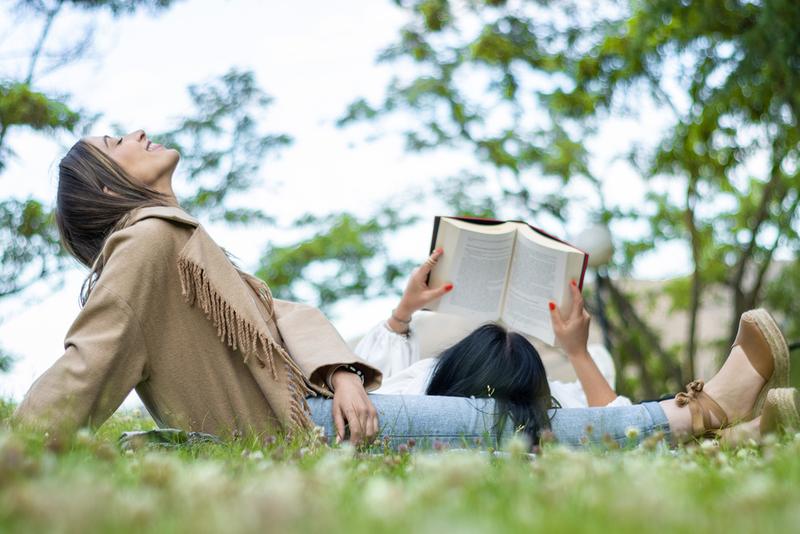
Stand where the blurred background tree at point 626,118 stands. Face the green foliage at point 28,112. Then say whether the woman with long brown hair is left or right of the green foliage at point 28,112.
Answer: left

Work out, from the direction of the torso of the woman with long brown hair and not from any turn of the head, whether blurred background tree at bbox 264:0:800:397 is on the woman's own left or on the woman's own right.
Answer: on the woman's own left

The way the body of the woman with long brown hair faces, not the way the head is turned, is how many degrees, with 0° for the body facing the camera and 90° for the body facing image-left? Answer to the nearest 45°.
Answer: approximately 270°

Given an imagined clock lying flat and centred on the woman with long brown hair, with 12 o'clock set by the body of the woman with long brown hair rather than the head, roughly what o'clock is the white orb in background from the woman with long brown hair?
The white orb in background is roughly at 10 o'clock from the woman with long brown hair.

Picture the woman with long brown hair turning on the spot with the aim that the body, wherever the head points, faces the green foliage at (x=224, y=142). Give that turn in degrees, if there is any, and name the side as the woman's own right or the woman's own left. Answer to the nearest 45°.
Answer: approximately 90° to the woman's own left

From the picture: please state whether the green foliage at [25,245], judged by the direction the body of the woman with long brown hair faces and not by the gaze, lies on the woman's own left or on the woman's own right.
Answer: on the woman's own left
